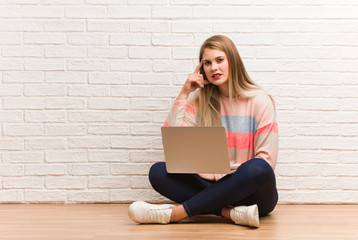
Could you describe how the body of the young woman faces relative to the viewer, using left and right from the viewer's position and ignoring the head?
facing the viewer and to the left of the viewer
